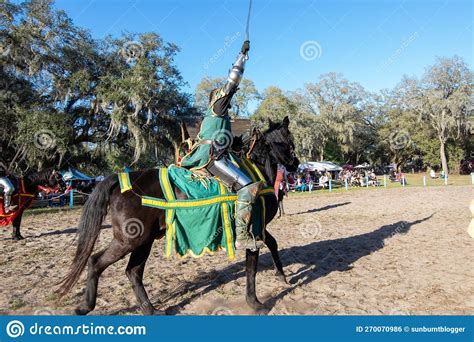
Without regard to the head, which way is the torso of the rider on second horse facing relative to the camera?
to the viewer's right

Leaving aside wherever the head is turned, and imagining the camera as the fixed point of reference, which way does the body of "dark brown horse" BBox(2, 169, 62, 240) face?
to the viewer's right

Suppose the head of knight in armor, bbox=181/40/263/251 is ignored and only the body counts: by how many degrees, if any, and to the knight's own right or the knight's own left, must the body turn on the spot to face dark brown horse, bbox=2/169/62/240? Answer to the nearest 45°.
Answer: approximately 135° to the knight's own left

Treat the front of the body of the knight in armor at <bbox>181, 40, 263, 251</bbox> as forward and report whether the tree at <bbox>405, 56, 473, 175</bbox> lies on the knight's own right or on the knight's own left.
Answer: on the knight's own left

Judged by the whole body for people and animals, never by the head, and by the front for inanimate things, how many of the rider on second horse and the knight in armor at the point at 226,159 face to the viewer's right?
2

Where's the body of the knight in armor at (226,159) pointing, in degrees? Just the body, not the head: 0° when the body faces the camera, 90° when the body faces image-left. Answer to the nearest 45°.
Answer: approximately 270°

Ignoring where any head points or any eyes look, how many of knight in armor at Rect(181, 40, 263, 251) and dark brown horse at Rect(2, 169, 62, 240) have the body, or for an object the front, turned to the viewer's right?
2

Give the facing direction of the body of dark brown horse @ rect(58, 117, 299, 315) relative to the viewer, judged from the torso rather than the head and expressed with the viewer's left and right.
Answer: facing to the right of the viewer

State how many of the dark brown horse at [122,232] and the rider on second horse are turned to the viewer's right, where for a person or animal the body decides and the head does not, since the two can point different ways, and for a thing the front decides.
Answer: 2

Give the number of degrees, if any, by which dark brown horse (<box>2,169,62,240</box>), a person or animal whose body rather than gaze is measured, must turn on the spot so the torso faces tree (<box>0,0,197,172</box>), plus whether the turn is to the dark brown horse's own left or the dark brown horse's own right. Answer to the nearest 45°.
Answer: approximately 90° to the dark brown horse's own left
